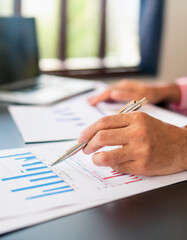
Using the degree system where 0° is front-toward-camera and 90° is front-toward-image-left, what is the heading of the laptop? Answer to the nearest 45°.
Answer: approximately 315°

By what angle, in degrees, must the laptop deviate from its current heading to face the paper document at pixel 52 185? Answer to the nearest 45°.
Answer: approximately 45° to its right
